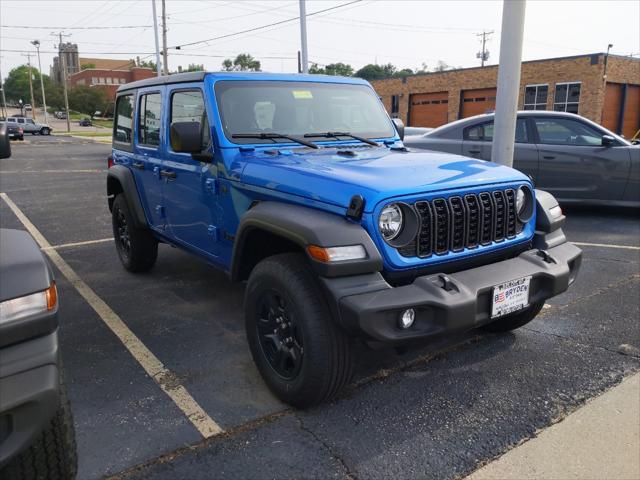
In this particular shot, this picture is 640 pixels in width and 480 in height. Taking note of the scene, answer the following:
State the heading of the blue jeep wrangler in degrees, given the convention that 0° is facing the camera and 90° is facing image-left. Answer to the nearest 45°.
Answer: approximately 315°

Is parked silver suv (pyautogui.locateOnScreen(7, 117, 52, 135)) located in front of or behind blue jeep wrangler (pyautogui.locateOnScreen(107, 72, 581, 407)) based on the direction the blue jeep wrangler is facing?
behind

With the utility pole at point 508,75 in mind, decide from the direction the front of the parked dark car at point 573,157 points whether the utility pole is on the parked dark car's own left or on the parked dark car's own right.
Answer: on the parked dark car's own right

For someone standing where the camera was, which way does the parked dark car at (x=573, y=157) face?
facing to the right of the viewer
